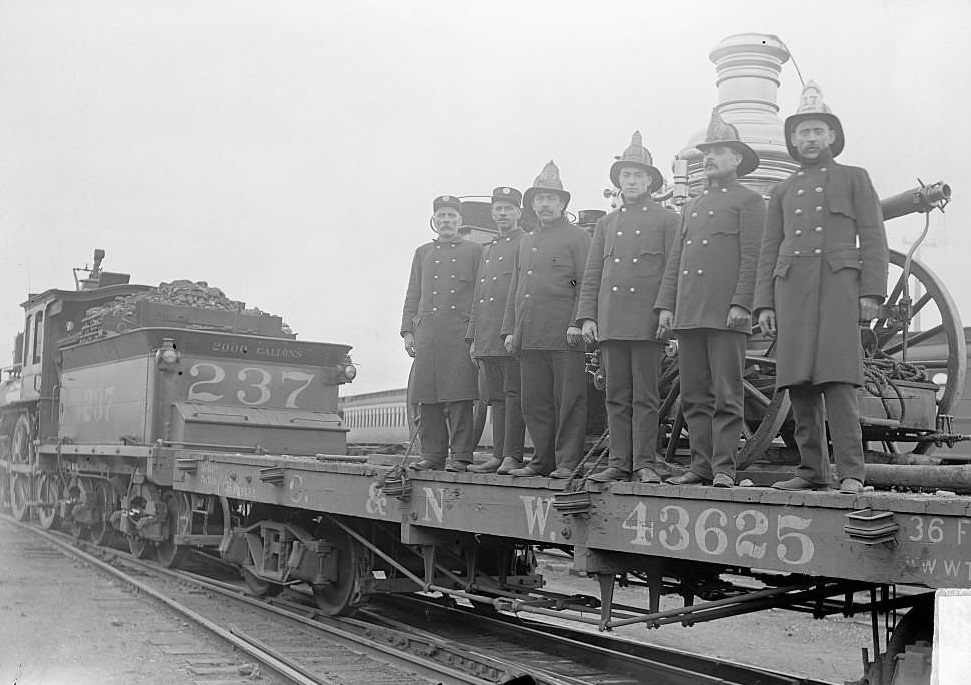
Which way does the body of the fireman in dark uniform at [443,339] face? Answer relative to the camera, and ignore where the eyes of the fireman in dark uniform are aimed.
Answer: toward the camera

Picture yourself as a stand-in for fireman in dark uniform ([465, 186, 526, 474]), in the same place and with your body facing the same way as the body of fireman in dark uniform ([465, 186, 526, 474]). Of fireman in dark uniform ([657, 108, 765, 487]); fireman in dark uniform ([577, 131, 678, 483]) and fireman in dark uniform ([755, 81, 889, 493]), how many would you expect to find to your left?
3

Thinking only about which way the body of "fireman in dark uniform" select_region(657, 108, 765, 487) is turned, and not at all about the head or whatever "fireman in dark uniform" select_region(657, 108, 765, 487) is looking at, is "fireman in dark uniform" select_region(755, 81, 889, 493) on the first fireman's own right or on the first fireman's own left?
on the first fireman's own left

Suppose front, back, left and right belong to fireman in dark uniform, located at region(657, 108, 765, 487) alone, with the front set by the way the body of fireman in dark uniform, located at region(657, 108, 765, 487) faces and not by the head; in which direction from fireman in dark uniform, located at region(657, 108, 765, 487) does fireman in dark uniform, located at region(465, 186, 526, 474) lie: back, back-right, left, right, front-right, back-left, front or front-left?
right

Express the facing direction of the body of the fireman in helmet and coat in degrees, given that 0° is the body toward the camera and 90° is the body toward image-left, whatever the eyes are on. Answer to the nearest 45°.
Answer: approximately 45°

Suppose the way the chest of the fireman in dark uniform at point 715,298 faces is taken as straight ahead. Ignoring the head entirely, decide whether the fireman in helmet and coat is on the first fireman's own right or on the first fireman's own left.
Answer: on the first fireman's own right

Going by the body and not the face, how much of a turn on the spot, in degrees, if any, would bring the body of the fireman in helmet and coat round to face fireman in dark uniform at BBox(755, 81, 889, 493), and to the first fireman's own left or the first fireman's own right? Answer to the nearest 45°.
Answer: approximately 90° to the first fireman's own left

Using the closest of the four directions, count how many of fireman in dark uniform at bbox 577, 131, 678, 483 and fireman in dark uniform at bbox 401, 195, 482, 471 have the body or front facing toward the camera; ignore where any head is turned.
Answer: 2

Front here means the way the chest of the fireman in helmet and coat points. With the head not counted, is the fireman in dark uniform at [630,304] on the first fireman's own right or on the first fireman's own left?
on the first fireman's own left

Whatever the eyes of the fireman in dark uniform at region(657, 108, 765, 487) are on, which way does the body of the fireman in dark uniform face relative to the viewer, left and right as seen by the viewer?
facing the viewer and to the left of the viewer

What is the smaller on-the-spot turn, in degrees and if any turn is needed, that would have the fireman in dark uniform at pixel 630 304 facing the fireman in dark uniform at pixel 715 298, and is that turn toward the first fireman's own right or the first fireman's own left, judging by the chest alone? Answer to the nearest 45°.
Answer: approximately 45° to the first fireman's own left

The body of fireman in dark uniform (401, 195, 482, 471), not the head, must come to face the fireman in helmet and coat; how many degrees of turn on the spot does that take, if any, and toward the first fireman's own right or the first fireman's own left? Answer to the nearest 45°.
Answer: approximately 45° to the first fireman's own left
